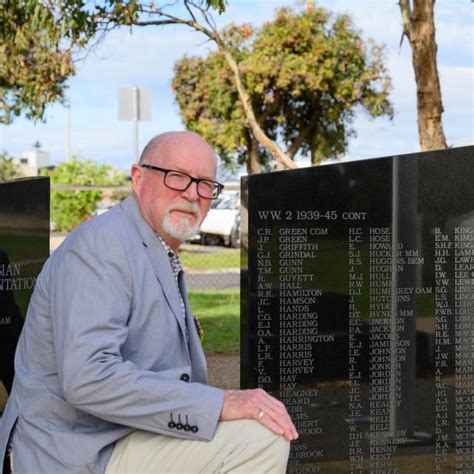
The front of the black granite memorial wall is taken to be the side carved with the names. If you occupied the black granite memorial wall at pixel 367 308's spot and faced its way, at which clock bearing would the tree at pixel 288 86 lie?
The tree is roughly at 6 o'clock from the black granite memorial wall.

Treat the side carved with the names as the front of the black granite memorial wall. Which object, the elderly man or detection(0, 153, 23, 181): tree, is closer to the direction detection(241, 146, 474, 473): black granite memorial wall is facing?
the elderly man

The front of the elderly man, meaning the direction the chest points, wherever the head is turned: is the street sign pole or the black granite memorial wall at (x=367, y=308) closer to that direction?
the black granite memorial wall

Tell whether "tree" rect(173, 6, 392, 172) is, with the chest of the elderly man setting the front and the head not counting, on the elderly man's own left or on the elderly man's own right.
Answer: on the elderly man's own left

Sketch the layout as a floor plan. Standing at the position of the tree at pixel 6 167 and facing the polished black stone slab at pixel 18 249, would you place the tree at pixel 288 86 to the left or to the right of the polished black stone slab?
left
